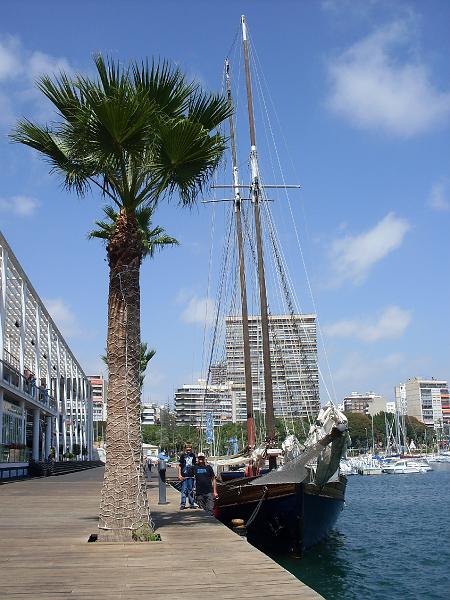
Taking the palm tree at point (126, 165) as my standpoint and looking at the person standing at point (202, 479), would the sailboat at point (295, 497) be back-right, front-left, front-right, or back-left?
front-right

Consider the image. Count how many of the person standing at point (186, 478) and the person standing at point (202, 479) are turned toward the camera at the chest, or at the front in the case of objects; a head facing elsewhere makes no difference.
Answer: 2

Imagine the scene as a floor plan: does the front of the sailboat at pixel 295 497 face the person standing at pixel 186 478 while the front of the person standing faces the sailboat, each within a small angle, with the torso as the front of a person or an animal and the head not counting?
no

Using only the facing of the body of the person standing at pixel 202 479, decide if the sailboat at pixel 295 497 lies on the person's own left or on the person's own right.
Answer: on the person's own left

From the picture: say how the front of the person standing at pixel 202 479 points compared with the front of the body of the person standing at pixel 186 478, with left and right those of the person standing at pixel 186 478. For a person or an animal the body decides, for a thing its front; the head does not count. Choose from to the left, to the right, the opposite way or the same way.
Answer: the same way

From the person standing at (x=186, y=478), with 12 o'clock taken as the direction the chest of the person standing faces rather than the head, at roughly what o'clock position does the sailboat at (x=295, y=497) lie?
The sailboat is roughly at 9 o'clock from the person standing.

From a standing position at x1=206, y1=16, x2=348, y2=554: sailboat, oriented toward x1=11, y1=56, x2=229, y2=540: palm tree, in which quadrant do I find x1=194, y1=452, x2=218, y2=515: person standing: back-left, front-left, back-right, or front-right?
front-right

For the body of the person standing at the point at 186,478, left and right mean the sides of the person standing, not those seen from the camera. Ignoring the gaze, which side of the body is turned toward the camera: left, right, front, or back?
front

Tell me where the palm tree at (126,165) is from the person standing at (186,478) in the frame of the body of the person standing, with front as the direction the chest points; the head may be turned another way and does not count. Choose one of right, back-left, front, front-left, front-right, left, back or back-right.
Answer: front
